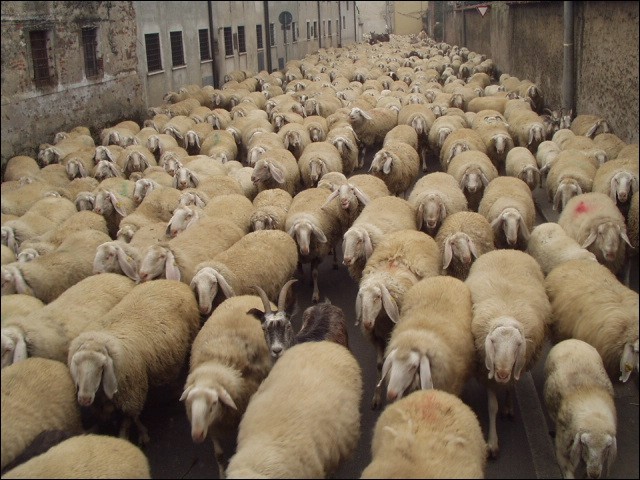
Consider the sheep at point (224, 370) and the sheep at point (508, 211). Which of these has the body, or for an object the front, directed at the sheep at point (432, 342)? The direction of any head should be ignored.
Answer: the sheep at point (508, 211)

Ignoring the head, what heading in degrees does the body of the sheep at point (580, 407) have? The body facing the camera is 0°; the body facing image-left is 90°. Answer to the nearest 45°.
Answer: approximately 0°

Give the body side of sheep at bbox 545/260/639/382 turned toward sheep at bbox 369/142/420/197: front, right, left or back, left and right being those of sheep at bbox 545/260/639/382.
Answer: back

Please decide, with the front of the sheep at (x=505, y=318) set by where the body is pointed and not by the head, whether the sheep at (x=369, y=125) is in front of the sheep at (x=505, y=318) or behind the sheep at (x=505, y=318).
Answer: behind

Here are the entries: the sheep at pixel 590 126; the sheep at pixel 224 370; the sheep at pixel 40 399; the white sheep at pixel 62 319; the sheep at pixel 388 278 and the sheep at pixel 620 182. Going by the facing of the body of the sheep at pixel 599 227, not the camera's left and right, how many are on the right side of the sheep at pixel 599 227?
4

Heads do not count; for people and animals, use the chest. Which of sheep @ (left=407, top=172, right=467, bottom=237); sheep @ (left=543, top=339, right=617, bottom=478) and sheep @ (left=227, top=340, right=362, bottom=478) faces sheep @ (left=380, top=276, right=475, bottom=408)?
sheep @ (left=407, top=172, right=467, bottom=237)
